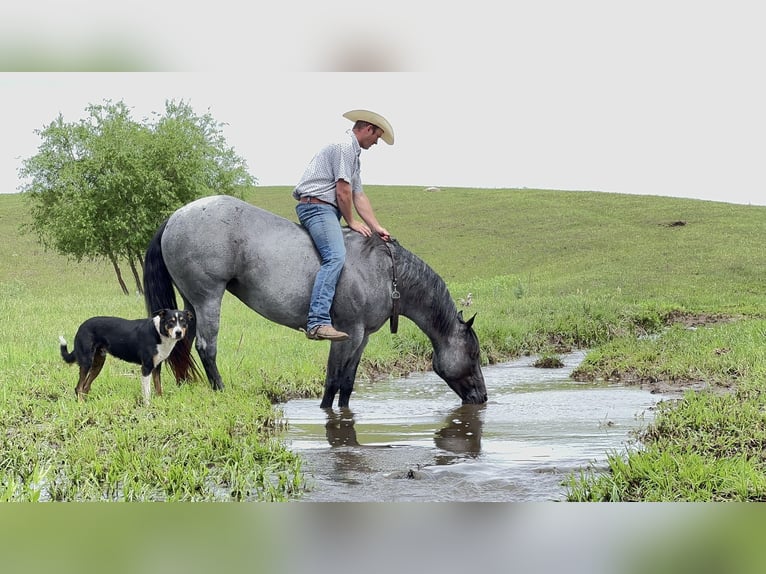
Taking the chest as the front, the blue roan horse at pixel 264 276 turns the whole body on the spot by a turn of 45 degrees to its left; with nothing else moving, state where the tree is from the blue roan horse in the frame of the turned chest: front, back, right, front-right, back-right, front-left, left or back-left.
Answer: left

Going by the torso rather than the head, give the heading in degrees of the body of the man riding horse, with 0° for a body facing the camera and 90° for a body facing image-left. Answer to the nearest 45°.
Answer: approximately 270°

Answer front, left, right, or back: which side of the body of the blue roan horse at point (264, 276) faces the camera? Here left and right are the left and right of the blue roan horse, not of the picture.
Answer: right

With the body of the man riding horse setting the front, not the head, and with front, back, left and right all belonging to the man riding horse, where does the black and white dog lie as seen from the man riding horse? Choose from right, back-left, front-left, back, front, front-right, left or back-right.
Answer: back

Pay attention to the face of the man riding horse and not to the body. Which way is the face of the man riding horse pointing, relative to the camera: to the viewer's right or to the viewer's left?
to the viewer's right
